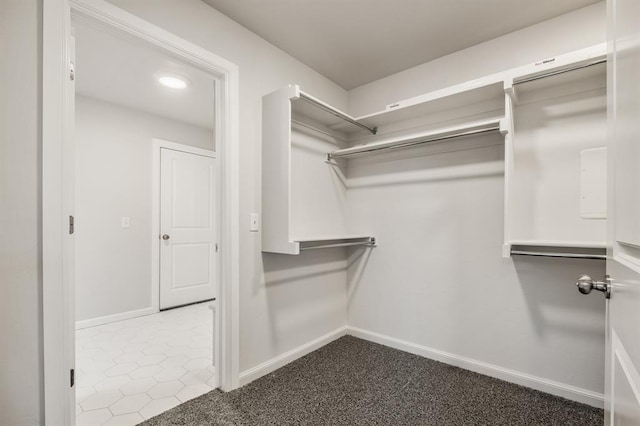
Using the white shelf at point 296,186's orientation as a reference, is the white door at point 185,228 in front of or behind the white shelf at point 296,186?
behind

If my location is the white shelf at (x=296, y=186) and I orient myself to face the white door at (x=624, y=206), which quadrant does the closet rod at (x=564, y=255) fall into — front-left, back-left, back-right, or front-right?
front-left

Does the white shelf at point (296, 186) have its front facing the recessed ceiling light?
no

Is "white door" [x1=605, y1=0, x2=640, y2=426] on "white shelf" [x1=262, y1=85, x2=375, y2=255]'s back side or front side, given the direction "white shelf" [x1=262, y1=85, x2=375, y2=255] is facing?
on the front side

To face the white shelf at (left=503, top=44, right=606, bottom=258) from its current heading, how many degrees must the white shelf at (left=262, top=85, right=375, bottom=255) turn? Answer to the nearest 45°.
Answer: approximately 45° to its left

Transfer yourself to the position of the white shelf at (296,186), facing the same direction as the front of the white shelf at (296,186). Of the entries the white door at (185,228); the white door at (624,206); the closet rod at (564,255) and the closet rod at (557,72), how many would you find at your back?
1

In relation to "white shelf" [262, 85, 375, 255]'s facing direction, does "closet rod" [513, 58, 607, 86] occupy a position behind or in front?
in front

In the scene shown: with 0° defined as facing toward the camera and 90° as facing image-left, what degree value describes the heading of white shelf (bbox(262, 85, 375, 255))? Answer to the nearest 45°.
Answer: approximately 315°
